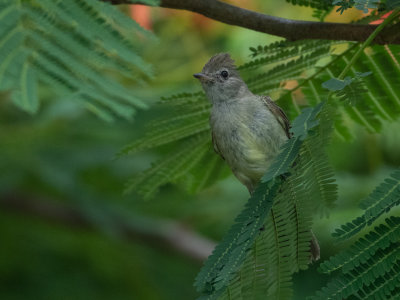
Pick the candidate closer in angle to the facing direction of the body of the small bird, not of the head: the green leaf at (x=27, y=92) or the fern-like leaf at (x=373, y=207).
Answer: the green leaf

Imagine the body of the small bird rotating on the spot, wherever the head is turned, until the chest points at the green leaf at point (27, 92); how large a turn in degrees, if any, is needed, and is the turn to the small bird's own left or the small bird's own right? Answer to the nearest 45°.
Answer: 0° — it already faces it

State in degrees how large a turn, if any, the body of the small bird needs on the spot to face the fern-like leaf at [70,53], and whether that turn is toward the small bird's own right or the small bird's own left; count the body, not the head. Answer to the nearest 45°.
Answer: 0° — it already faces it

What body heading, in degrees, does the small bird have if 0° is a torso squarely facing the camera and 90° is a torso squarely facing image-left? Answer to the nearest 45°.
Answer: approximately 45°
